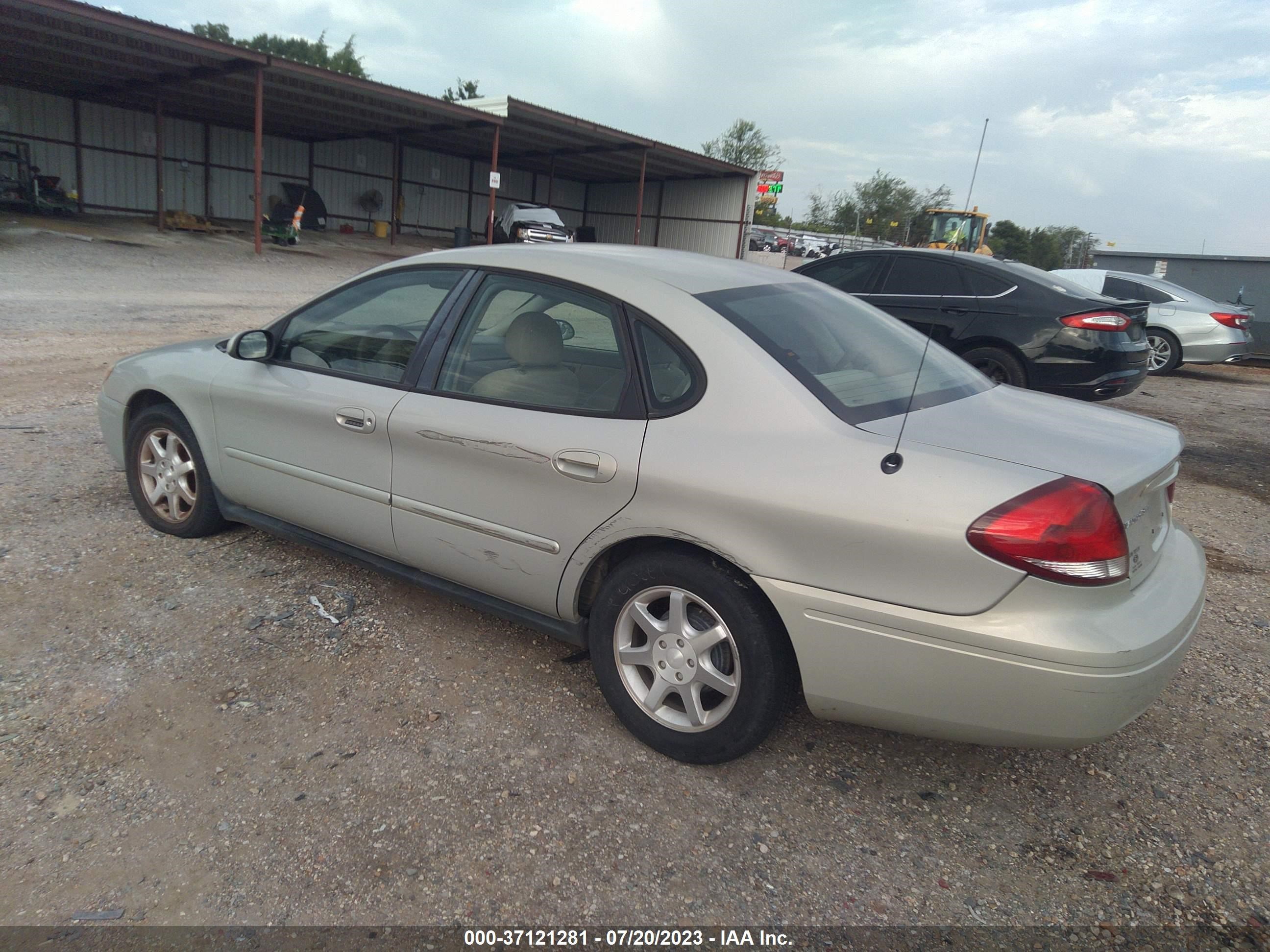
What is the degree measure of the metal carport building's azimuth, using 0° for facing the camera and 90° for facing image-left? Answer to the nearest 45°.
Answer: approximately 315°

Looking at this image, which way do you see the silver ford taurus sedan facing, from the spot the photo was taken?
facing away from the viewer and to the left of the viewer

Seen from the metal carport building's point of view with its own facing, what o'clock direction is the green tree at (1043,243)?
The green tree is roughly at 10 o'clock from the metal carport building.

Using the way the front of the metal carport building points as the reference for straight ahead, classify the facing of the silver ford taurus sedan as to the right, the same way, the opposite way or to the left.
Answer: the opposite way

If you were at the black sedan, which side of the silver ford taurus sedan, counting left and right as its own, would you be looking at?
right

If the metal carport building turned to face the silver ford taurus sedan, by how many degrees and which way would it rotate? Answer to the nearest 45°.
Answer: approximately 45° to its right

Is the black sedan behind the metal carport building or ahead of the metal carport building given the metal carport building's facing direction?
ahead

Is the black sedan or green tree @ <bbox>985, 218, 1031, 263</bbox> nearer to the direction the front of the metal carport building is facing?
the black sedan

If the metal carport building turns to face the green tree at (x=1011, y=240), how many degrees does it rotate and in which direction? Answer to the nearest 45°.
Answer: approximately 45° to its left

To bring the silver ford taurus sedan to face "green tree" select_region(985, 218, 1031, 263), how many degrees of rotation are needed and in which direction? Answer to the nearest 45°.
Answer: approximately 45° to its right

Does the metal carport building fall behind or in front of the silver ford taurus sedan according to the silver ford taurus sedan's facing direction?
in front

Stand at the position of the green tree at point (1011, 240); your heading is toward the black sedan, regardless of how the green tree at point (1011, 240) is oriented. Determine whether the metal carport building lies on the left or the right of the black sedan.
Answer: right

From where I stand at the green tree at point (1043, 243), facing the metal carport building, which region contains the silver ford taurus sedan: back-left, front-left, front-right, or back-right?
front-left

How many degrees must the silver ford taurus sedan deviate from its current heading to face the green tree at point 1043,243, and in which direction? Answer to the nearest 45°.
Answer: approximately 45° to its right
